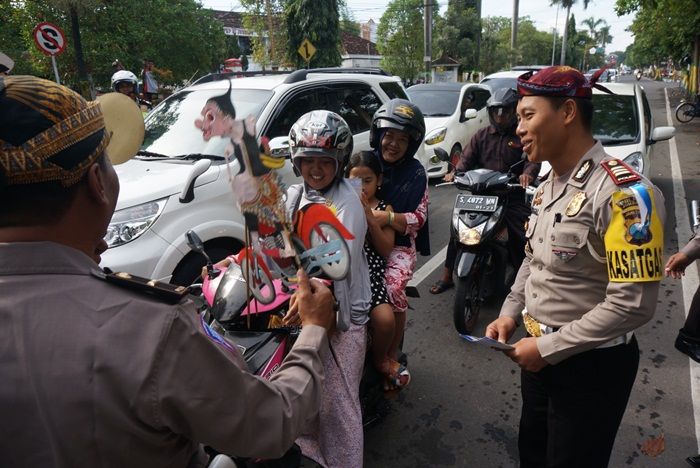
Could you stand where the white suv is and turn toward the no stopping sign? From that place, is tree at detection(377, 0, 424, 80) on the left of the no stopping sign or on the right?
right

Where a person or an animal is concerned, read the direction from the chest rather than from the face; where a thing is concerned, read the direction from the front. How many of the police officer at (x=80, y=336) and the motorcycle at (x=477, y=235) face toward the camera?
1

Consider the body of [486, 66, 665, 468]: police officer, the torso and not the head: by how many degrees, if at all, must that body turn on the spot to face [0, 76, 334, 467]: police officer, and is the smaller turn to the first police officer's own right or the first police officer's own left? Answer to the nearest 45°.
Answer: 0° — they already face them

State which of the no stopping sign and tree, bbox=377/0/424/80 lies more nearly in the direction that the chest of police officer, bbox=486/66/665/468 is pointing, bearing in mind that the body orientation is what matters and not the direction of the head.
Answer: the no stopping sign

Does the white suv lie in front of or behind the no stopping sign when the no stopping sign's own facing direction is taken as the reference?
in front

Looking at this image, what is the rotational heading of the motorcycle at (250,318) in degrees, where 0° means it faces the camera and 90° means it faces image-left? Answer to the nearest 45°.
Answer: approximately 45°

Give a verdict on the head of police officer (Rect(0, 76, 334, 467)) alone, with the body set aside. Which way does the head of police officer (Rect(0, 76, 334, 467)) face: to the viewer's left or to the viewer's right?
to the viewer's right

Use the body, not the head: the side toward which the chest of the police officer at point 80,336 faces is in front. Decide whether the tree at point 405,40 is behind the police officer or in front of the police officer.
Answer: in front

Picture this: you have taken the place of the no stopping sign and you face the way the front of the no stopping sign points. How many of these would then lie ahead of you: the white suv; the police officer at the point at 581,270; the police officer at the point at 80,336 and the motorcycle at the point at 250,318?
4

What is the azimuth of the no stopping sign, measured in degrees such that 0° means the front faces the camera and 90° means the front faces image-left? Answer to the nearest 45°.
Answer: approximately 0°

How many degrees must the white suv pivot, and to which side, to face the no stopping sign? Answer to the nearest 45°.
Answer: approximately 90° to its right

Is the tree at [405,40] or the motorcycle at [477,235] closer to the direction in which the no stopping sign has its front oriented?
the motorcycle

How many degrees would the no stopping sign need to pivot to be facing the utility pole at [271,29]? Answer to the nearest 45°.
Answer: approximately 135° to its left

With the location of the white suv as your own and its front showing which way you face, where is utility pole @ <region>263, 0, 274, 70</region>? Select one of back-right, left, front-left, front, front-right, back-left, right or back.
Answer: back-right

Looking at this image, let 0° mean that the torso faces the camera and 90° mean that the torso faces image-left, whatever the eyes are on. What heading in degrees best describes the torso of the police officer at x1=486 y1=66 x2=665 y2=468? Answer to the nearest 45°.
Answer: approximately 45°
